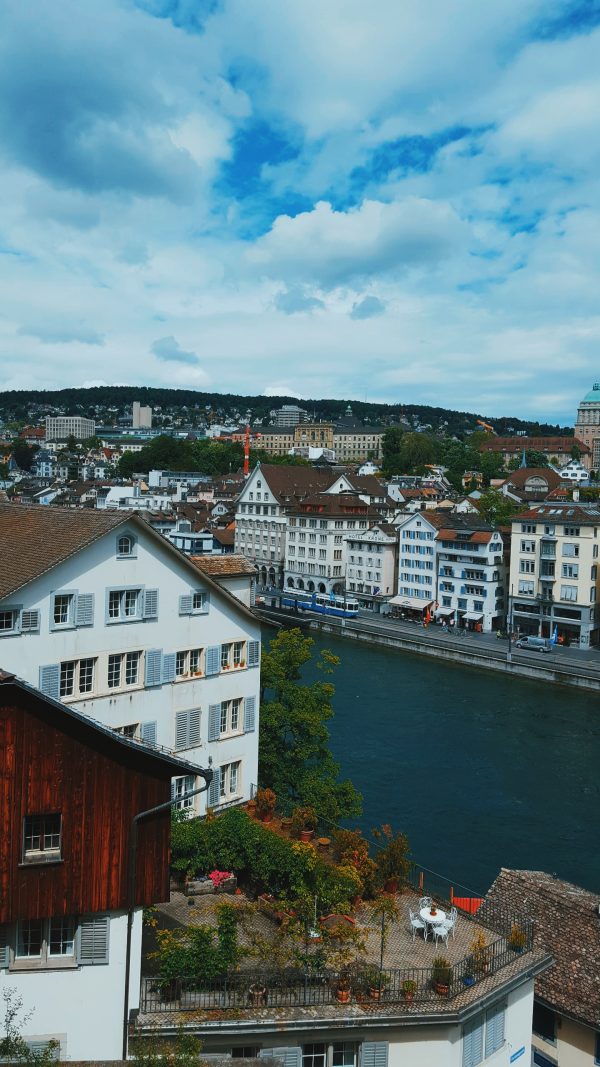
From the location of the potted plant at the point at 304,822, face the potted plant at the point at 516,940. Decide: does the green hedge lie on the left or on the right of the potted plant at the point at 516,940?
right

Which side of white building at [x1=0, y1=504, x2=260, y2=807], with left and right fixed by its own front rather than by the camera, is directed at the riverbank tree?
left
